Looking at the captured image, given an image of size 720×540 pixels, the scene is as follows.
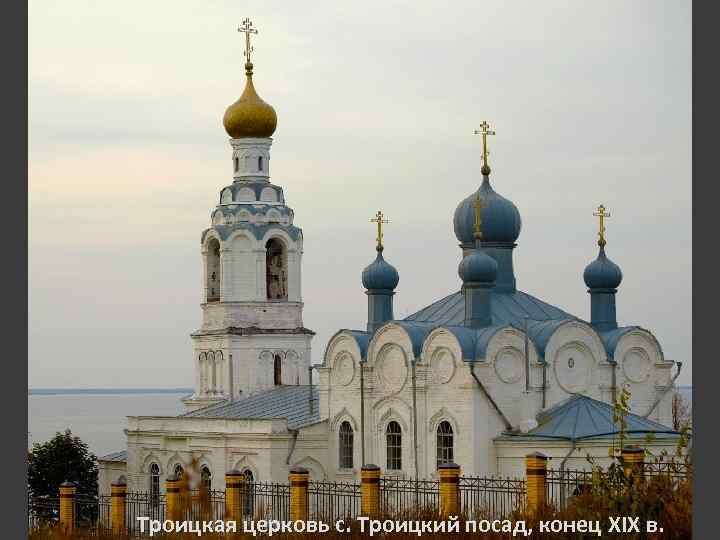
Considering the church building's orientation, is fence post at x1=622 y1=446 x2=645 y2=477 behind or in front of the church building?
behind

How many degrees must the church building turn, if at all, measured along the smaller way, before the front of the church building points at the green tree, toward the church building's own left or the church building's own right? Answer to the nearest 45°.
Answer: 0° — it already faces it

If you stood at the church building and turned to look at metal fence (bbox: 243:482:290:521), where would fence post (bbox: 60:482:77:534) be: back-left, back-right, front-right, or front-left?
front-right

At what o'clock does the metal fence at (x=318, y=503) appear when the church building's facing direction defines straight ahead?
The metal fence is roughly at 8 o'clock from the church building.

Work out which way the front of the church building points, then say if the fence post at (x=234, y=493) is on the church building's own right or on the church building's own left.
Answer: on the church building's own left

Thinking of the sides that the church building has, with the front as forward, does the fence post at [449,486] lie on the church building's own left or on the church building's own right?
on the church building's own left

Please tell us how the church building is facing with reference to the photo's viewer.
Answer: facing away from the viewer and to the left of the viewer

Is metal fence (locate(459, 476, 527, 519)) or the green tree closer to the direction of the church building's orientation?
the green tree

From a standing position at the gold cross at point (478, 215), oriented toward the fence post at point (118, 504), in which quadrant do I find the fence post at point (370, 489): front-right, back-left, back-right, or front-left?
front-left

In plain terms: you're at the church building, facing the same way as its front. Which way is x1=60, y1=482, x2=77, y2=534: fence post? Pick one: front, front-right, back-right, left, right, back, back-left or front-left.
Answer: left
